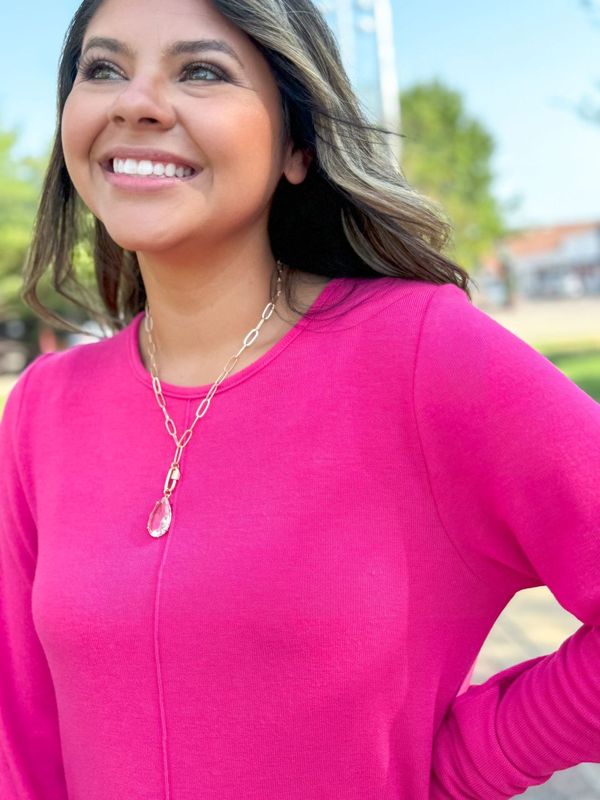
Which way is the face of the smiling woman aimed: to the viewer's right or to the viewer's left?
to the viewer's left

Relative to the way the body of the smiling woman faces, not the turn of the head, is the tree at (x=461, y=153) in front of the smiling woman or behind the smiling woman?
behind

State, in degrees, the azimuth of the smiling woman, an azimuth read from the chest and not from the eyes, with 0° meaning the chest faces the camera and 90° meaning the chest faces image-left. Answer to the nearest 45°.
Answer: approximately 45°
